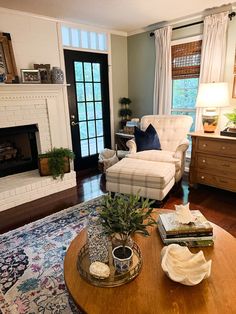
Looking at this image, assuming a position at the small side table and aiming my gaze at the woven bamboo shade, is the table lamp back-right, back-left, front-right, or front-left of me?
front-right

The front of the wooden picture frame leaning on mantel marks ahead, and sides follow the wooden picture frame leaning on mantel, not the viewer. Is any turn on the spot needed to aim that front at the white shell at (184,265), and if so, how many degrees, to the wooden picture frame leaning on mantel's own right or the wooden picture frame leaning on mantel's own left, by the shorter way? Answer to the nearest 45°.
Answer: approximately 45° to the wooden picture frame leaning on mantel's own right

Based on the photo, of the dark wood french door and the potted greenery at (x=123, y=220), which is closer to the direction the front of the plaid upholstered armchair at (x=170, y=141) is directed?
the potted greenery

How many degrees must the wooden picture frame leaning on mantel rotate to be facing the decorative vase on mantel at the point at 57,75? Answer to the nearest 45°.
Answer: approximately 45° to its left

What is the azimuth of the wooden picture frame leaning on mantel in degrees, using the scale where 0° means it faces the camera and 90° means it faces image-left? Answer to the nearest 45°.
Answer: approximately 315°

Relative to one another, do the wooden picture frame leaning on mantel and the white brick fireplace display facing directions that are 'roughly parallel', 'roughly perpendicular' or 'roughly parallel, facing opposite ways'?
roughly parallel

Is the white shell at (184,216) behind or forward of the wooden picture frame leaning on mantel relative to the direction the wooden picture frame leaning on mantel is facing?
forward

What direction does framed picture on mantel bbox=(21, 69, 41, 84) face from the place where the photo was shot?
facing the viewer and to the right of the viewer

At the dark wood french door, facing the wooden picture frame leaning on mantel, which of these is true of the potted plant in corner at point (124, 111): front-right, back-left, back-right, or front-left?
back-left

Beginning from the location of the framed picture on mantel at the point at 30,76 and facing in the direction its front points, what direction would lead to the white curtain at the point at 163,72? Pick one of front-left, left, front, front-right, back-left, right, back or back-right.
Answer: front-left

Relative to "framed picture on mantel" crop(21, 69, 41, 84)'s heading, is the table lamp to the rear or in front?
in front

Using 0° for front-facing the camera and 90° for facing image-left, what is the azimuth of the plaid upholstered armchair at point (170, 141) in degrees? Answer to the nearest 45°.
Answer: approximately 45°

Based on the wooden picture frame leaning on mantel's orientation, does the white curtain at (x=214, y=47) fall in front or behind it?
in front

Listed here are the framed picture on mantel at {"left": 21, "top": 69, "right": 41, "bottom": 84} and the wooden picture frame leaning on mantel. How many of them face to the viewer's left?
0

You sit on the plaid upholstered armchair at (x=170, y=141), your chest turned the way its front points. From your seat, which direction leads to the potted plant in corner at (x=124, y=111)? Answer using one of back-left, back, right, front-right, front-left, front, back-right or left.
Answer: right
